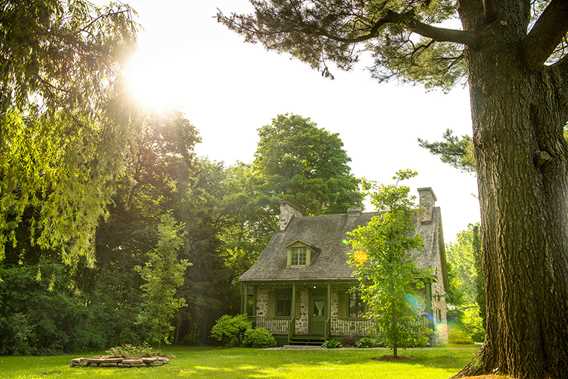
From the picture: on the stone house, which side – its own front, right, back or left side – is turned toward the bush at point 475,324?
left

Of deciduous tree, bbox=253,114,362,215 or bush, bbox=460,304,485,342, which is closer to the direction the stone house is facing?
the bush

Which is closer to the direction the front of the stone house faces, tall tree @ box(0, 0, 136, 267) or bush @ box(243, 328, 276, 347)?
the tall tree

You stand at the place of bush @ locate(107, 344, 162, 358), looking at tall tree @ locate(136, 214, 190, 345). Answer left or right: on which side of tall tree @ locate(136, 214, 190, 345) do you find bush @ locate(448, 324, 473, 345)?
right

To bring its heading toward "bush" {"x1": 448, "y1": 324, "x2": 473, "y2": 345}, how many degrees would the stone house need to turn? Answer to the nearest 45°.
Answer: approximately 135° to its left

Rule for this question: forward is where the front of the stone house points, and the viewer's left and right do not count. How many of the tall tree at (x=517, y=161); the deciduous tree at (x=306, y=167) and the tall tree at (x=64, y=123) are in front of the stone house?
2

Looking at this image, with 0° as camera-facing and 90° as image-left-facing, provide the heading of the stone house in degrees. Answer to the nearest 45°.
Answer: approximately 0°

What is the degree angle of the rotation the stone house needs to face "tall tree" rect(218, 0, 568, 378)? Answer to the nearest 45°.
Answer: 0° — it already faces it

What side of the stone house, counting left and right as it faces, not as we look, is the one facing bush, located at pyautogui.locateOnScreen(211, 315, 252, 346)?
right

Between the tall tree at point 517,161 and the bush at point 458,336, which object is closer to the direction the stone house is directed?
the tall tree

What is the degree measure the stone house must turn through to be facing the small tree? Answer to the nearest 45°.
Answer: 0° — it already faces it
